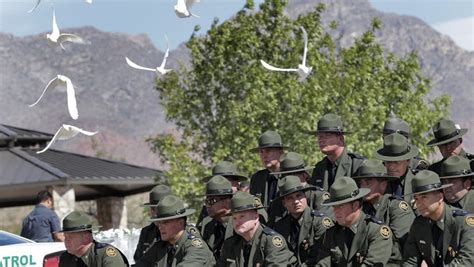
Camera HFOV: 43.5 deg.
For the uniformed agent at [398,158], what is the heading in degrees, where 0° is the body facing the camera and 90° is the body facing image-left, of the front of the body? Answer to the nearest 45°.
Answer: approximately 45°

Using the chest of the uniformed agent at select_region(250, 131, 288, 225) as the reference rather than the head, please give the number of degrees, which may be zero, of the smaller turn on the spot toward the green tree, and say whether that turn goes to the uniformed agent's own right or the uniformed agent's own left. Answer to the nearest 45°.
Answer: approximately 135° to the uniformed agent's own right

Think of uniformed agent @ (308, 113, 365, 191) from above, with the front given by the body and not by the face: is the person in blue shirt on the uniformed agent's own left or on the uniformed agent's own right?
on the uniformed agent's own right

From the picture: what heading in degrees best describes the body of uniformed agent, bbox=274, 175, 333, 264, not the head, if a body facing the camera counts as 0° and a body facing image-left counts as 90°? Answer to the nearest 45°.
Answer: approximately 45°
